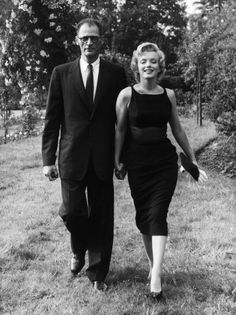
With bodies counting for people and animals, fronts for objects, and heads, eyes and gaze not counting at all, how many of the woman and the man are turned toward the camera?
2

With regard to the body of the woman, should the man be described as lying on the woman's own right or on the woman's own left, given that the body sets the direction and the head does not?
on the woman's own right

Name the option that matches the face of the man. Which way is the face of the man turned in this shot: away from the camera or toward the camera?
toward the camera

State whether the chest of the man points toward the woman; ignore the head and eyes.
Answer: no

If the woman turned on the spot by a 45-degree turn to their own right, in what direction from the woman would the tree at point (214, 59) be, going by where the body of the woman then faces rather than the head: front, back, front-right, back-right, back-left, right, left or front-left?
back-right

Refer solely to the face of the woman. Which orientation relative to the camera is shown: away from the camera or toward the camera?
toward the camera

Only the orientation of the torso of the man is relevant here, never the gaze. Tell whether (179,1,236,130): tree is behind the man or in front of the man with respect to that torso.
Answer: behind

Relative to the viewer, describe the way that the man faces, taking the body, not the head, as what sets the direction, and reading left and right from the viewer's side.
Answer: facing the viewer

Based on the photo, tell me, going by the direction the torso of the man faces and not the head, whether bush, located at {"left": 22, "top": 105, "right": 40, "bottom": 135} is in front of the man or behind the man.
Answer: behind

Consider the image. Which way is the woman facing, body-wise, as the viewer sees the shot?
toward the camera

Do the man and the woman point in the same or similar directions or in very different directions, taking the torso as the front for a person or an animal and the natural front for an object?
same or similar directions
